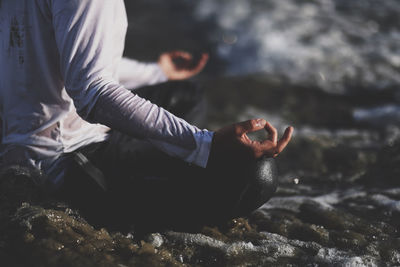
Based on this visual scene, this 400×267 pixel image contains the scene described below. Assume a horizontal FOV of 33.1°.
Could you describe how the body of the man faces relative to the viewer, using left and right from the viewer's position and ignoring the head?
facing away from the viewer and to the right of the viewer
